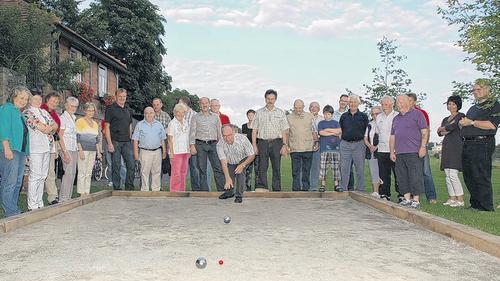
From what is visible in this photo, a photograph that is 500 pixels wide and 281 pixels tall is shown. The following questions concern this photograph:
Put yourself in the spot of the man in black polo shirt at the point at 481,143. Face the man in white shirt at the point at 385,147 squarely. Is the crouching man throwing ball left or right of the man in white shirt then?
left

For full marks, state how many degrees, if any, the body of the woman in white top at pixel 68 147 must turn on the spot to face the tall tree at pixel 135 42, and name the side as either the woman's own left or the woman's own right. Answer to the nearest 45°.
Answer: approximately 135° to the woman's own left

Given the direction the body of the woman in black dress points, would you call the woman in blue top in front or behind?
in front

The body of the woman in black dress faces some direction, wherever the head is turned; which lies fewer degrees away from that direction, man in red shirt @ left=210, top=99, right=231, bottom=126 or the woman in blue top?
the woman in blue top

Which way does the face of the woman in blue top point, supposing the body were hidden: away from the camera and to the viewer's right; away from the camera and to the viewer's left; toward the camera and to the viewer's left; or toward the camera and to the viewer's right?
toward the camera and to the viewer's right

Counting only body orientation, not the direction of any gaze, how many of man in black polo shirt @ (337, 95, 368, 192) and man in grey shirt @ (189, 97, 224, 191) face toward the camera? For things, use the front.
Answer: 2

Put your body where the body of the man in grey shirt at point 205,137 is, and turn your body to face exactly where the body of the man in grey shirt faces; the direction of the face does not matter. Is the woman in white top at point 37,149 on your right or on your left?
on your right

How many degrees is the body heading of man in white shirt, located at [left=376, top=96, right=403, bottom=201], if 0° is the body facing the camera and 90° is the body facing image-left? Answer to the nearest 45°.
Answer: approximately 45°
